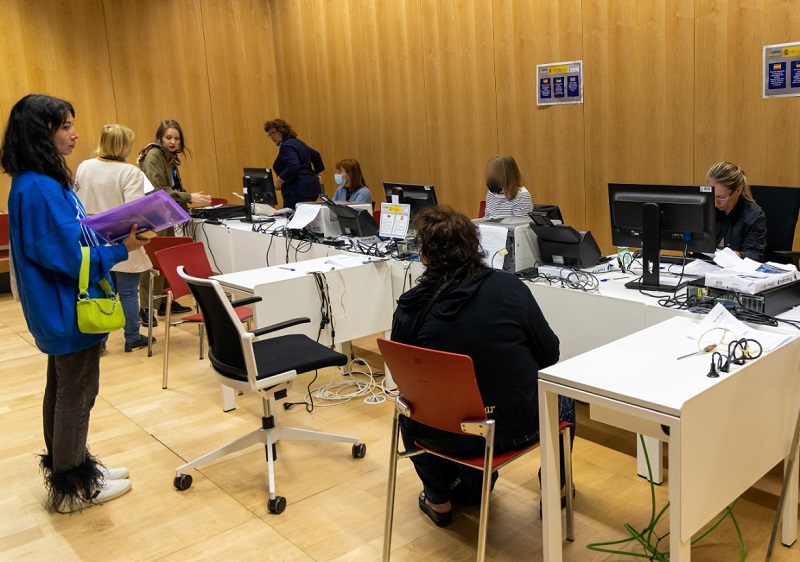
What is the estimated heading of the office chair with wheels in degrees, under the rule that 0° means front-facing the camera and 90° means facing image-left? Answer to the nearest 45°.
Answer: approximately 225°

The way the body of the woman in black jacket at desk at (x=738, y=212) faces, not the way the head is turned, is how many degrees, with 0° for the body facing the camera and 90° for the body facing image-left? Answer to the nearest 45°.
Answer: approximately 45°

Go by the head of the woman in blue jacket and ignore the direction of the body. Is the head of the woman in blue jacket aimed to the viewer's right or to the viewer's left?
to the viewer's right

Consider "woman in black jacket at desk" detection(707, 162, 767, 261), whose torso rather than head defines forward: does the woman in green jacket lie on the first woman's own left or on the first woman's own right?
on the first woman's own right

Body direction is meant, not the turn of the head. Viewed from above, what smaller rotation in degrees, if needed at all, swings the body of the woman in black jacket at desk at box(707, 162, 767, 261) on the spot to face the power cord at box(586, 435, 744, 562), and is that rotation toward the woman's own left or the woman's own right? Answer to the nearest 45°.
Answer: approximately 45° to the woman's own left

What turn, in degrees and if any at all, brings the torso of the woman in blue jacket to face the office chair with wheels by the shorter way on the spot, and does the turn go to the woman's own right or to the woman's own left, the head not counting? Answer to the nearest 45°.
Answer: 0° — they already face it

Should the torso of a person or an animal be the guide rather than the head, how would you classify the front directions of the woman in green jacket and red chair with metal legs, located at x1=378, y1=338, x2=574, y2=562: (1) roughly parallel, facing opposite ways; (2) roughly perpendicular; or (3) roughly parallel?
roughly perpendicular

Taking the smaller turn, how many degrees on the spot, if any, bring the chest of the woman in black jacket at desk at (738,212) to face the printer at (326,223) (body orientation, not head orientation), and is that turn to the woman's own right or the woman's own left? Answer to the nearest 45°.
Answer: approximately 45° to the woman's own right

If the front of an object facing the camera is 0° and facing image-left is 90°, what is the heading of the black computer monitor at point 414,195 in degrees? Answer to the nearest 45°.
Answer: approximately 180°

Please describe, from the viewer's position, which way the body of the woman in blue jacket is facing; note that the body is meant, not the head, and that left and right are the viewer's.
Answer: facing to the right of the viewer

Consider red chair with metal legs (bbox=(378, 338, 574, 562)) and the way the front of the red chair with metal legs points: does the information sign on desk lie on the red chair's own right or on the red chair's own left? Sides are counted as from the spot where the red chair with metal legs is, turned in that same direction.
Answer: on the red chair's own left
